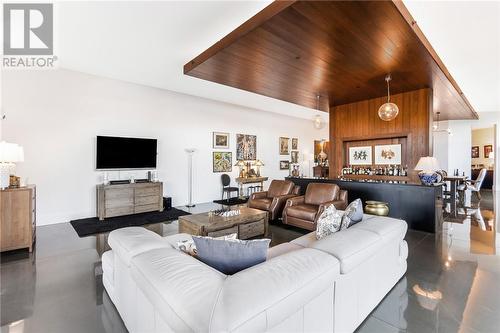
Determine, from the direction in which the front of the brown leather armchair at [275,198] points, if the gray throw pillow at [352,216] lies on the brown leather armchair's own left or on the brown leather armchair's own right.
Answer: on the brown leather armchair's own left

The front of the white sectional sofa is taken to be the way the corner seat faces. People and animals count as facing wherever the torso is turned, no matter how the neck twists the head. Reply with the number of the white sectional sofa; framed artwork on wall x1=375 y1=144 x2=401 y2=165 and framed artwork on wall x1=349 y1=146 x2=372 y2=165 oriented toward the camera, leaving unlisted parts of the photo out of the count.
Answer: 2

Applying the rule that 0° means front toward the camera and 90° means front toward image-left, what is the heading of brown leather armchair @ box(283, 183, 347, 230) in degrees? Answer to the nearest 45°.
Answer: approximately 45°

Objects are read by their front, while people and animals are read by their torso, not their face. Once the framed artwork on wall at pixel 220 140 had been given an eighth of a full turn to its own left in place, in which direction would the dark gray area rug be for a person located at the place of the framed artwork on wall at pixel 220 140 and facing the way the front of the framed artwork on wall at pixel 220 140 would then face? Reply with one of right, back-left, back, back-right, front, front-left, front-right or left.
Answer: back-right

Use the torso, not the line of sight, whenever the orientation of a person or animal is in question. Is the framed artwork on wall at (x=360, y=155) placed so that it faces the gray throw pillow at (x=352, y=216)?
yes

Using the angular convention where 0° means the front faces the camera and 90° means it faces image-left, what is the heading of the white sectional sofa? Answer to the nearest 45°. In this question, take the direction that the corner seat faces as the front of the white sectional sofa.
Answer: approximately 180°

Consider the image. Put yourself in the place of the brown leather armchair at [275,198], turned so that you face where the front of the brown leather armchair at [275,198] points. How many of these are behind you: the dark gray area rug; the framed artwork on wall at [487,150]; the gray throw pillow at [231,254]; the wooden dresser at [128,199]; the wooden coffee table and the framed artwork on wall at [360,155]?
2

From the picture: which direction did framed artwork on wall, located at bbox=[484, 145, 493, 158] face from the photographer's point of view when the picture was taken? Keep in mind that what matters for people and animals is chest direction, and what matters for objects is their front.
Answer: facing the viewer

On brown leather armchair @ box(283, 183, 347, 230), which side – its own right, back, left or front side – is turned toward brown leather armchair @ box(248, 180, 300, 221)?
right

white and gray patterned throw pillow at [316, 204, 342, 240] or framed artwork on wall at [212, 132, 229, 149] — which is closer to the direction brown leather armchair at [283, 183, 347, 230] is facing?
the white and gray patterned throw pillow

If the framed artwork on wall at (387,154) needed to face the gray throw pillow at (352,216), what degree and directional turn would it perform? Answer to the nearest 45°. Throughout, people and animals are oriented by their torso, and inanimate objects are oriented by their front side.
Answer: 0° — it already faces it

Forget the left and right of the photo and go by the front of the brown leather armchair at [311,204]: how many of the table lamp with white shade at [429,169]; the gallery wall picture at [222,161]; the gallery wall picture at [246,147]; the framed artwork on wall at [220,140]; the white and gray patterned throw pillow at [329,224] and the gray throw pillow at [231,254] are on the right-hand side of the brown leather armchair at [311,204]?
3

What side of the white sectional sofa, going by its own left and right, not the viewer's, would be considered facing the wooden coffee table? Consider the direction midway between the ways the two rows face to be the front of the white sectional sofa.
front

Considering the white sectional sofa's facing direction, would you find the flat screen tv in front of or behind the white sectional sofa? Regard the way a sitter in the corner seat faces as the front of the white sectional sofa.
in front

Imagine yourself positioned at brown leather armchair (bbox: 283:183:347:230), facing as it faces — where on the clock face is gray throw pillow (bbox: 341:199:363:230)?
The gray throw pillow is roughly at 10 o'clock from the brown leather armchair.

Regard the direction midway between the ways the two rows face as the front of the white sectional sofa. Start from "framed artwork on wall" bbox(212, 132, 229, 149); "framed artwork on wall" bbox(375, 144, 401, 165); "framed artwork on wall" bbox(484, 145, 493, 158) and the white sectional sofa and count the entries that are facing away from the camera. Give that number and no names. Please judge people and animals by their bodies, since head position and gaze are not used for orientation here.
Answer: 1

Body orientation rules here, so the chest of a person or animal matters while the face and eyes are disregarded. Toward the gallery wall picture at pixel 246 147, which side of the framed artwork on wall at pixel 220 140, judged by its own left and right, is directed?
left

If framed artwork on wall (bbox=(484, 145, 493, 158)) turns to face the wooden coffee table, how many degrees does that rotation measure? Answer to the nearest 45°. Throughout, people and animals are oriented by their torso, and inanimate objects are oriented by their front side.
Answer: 0° — it already faces it

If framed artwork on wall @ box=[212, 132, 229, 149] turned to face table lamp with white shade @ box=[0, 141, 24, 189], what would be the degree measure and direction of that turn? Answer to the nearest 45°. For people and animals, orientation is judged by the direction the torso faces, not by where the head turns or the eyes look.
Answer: approximately 90° to its right

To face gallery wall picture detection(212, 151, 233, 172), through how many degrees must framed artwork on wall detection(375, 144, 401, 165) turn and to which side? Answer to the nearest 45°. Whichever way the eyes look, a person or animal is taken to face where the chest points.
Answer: approximately 90° to its right

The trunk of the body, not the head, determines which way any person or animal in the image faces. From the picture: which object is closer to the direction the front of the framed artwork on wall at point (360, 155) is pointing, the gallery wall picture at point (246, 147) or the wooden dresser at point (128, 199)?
the wooden dresser
